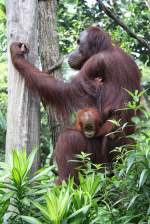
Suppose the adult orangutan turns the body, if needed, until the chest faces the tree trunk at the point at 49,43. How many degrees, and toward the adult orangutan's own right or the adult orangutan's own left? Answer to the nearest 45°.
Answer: approximately 45° to the adult orangutan's own right
